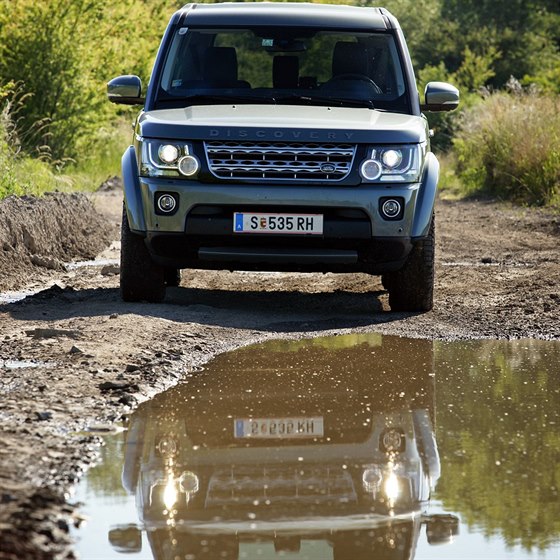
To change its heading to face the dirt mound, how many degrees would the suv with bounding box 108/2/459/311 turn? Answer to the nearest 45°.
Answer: approximately 135° to its right

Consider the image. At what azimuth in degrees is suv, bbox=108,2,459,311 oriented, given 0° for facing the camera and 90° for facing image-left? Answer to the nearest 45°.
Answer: approximately 0°
